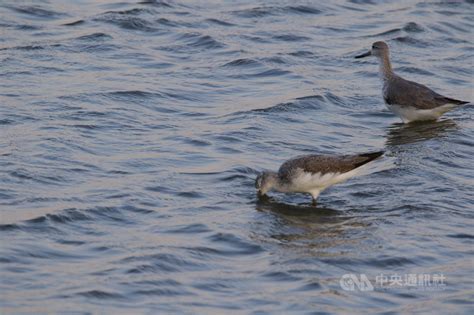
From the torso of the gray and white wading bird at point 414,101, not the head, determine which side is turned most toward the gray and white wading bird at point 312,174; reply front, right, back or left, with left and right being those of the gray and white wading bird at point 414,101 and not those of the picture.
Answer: left

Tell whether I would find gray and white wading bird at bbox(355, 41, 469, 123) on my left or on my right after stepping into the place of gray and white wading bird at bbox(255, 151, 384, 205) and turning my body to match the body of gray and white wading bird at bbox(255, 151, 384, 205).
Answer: on my right

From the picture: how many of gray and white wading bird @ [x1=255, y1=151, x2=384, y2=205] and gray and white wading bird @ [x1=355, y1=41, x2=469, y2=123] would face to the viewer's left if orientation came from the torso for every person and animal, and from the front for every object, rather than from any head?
2

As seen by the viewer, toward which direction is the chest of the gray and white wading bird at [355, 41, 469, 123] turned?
to the viewer's left

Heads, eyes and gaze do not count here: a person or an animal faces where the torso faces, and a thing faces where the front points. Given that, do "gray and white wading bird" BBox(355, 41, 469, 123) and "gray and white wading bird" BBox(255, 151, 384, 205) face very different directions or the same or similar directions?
same or similar directions

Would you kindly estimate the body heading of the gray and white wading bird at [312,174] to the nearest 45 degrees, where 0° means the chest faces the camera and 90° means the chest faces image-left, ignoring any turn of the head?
approximately 90°
